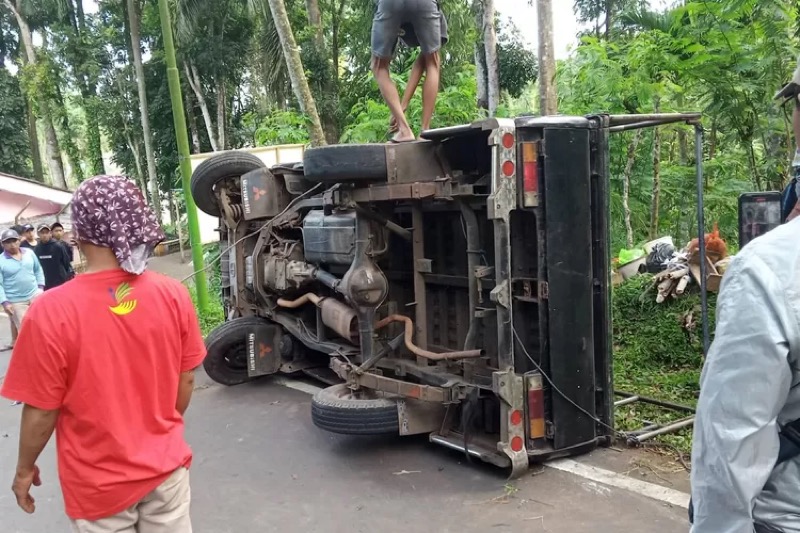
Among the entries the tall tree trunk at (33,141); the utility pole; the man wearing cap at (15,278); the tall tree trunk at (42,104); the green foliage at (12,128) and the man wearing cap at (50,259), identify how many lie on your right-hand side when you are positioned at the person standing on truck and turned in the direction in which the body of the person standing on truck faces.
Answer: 0

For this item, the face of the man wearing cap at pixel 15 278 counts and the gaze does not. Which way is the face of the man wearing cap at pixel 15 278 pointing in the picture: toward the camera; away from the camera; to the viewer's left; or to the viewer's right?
toward the camera

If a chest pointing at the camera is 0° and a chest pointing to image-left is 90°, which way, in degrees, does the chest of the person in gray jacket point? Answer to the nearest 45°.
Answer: approximately 180°

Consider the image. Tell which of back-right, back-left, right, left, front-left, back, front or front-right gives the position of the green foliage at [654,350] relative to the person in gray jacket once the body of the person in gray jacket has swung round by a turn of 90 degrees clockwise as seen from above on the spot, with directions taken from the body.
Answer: left

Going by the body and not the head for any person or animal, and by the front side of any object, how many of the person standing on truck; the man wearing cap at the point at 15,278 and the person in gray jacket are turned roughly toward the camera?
1

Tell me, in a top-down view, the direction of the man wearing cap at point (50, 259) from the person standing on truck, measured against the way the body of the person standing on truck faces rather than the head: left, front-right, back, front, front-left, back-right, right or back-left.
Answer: front-left

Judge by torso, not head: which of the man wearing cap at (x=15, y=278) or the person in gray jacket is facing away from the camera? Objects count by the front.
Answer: the person in gray jacket

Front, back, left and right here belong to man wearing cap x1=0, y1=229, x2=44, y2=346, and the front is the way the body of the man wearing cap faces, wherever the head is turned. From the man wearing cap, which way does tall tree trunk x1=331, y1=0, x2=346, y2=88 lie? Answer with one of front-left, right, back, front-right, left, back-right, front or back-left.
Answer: back-left

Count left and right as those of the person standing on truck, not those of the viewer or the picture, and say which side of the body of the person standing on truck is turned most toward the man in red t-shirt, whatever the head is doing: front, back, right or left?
back

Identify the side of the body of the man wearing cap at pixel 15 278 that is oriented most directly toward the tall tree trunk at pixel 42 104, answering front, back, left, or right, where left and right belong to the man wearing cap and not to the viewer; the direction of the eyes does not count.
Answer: back

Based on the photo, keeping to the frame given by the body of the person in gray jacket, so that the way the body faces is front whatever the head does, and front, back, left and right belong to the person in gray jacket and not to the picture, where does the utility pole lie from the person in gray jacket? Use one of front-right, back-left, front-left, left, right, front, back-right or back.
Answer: front-left

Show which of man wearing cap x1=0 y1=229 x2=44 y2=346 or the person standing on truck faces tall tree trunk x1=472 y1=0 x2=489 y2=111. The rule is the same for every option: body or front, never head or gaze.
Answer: the person standing on truck

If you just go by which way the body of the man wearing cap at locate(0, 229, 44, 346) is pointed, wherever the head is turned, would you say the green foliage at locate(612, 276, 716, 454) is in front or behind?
in front

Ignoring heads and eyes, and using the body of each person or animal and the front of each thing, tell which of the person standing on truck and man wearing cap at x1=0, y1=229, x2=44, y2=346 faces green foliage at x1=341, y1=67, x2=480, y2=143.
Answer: the person standing on truck

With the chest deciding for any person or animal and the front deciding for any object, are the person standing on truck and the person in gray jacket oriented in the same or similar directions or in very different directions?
same or similar directions

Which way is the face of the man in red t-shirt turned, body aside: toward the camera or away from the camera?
away from the camera

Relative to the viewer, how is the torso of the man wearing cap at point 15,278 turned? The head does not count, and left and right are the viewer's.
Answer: facing the viewer

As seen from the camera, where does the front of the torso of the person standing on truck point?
away from the camera

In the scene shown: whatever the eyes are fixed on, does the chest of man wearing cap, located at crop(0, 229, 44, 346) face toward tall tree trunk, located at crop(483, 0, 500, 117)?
no

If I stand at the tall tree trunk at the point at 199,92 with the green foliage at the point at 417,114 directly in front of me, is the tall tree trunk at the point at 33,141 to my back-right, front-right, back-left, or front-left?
back-right
